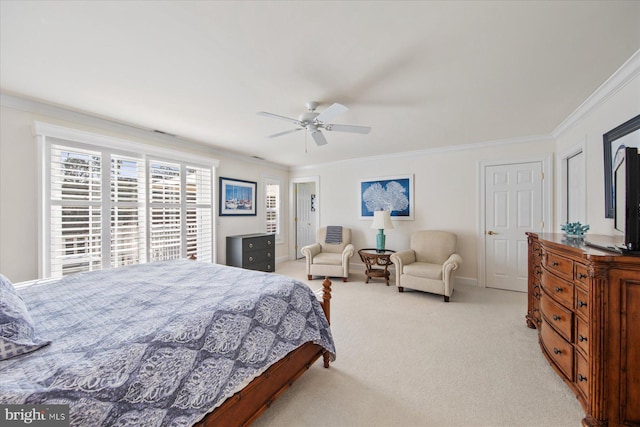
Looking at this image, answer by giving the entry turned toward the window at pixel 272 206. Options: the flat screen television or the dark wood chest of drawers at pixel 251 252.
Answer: the flat screen television

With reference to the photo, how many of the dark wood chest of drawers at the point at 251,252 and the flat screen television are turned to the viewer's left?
1

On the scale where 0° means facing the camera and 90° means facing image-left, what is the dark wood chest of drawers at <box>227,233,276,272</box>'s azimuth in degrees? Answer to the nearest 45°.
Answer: approximately 315°

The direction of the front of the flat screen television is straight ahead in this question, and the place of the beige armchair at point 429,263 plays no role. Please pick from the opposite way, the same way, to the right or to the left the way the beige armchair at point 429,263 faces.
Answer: to the left

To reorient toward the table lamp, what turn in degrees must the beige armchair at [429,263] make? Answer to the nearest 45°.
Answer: approximately 45° to its right

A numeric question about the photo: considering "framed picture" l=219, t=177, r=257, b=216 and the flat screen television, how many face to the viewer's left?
1

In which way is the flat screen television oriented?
to the viewer's left

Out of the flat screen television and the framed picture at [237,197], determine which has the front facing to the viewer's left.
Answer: the flat screen television

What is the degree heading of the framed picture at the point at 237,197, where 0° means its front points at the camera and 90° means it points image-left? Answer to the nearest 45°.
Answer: approximately 315°
